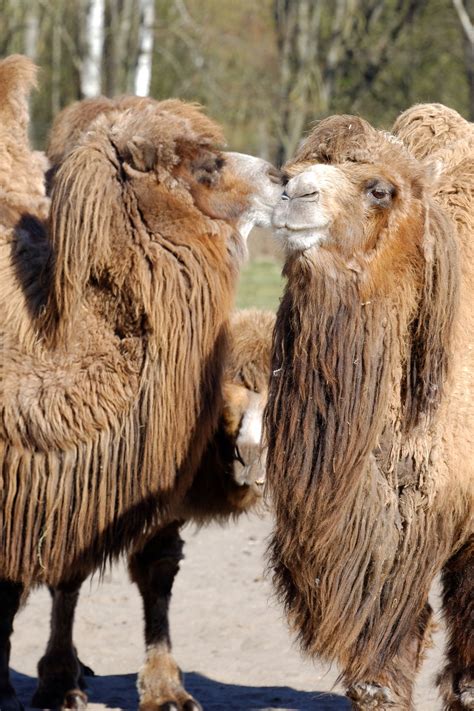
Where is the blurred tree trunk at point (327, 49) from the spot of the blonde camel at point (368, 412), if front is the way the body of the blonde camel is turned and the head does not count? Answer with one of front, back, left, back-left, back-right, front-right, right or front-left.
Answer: back-right

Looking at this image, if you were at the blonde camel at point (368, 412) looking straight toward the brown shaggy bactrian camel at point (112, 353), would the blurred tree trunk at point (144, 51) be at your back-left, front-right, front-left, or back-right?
front-right

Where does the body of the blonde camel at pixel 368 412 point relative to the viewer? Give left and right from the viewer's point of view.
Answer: facing the viewer and to the left of the viewer

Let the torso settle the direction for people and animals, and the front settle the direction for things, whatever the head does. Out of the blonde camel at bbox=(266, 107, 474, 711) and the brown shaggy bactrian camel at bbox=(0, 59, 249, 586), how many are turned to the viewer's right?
1

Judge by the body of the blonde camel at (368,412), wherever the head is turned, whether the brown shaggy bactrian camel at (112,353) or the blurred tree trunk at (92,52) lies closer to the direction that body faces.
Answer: the brown shaggy bactrian camel

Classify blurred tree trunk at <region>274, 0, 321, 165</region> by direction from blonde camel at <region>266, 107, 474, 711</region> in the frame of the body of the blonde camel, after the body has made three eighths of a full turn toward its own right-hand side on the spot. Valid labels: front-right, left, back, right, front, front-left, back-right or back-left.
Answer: front

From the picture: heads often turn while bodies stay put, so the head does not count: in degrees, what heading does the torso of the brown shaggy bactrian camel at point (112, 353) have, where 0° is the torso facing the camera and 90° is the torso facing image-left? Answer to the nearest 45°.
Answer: approximately 270°

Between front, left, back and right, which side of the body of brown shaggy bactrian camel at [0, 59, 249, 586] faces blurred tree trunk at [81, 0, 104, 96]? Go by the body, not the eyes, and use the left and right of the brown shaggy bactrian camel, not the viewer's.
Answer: left

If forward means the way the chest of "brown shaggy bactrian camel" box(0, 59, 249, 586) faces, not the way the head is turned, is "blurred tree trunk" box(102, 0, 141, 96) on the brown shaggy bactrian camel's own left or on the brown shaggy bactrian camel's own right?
on the brown shaggy bactrian camel's own left

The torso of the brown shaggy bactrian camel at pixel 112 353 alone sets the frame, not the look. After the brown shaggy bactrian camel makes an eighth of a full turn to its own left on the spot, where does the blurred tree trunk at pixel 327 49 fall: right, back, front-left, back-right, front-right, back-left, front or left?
front-left

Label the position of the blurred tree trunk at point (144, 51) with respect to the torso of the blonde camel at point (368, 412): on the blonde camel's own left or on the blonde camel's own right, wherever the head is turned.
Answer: on the blonde camel's own right
